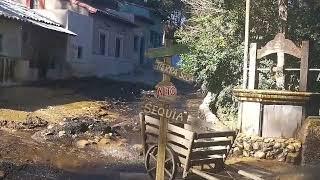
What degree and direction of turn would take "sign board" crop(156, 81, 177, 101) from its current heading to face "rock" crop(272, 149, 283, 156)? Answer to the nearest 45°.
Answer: approximately 135° to its left

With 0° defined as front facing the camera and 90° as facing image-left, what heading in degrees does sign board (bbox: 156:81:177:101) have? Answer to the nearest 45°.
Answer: approximately 0°

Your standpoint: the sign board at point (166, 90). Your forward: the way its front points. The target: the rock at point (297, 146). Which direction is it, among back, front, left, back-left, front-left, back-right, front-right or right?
back-left
